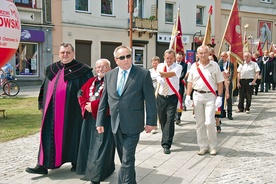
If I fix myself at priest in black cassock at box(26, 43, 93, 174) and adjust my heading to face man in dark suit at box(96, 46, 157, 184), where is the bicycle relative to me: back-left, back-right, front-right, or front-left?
back-left

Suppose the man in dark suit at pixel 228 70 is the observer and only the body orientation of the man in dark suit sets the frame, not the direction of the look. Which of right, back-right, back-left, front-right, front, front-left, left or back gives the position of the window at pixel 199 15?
back-right

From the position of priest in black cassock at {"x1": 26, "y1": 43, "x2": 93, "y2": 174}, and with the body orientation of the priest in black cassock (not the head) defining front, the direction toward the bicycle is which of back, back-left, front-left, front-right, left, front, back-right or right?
back-right

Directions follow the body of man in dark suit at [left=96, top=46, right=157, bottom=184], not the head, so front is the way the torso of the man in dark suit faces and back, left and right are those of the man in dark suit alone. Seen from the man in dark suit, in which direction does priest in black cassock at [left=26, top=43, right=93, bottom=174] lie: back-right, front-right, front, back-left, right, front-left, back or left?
right

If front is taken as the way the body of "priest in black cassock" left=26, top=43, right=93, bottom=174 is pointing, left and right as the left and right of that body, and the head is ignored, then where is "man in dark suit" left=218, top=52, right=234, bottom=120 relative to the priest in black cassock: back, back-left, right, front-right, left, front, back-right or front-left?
back

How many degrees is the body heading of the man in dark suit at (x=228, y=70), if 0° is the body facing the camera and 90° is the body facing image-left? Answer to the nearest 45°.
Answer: approximately 45°
